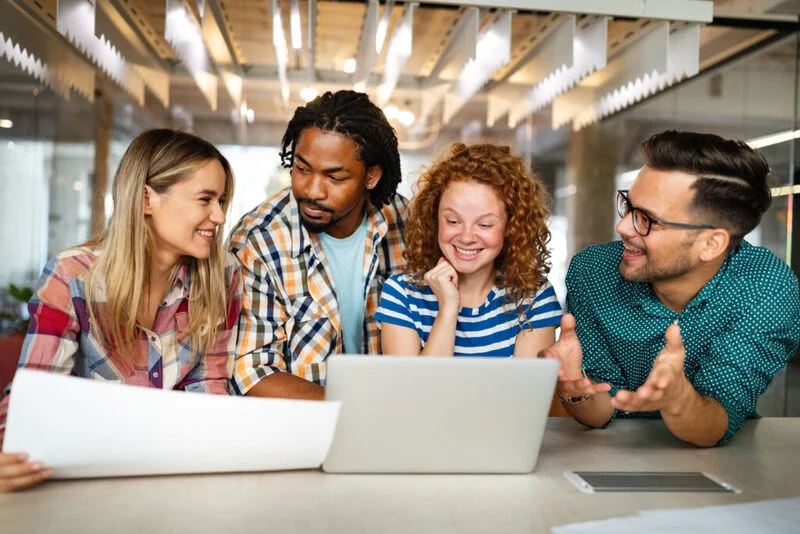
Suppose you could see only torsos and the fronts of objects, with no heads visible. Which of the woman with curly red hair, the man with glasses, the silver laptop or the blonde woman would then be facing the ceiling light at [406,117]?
the silver laptop

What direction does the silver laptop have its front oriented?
away from the camera

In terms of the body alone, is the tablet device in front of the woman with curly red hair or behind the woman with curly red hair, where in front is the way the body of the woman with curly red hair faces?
in front

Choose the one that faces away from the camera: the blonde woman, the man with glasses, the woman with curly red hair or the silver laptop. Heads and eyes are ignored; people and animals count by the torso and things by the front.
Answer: the silver laptop

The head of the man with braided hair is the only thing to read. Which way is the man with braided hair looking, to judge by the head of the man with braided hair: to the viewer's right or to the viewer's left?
to the viewer's left

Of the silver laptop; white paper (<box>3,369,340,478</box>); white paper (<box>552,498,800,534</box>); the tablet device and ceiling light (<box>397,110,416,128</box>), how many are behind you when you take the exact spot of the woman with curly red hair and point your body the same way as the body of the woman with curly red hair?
1

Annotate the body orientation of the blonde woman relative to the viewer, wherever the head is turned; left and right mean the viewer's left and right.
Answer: facing the viewer and to the right of the viewer

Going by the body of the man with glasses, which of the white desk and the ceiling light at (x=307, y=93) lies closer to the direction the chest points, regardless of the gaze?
the white desk

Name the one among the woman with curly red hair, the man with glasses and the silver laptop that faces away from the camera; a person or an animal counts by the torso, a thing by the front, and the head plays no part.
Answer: the silver laptop

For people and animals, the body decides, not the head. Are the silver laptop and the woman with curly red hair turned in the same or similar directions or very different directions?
very different directions

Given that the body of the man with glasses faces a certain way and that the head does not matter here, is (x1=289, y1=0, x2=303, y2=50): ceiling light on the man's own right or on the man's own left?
on the man's own right

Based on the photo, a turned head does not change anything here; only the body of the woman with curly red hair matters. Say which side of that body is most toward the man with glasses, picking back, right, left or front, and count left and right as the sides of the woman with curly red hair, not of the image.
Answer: left

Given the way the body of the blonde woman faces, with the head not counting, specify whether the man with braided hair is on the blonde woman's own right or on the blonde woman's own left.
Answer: on the blonde woman's own left

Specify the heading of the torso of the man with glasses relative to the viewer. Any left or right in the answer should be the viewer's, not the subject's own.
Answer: facing the viewer and to the left of the viewer

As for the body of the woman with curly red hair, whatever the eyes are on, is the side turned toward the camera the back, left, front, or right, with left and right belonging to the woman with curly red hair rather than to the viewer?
front
